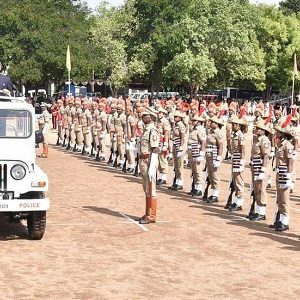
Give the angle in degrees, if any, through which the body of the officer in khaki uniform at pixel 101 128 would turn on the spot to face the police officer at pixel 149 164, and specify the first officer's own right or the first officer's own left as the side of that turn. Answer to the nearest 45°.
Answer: approximately 45° to the first officer's own left

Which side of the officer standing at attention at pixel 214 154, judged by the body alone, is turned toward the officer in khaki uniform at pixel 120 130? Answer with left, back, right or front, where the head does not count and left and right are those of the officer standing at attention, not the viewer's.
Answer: right

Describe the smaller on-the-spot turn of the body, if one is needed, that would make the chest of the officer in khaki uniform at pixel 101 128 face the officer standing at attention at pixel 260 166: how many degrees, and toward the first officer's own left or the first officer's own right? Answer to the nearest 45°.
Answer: approximately 45° to the first officer's own left

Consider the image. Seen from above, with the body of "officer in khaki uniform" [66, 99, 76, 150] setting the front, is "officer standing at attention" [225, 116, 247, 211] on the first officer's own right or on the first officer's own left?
on the first officer's own left

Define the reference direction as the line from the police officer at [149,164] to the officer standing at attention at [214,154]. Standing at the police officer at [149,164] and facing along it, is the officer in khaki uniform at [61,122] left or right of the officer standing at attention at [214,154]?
left

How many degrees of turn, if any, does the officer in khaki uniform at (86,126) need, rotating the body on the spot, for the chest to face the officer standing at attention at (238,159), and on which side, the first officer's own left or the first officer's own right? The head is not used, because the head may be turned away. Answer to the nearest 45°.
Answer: approximately 45° to the first officer's own left

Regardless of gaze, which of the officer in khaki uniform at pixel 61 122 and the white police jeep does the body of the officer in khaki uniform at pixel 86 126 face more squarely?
the white police jeep

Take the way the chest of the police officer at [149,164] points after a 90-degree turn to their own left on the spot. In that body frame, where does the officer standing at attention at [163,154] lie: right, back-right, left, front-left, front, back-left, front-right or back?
back-left
